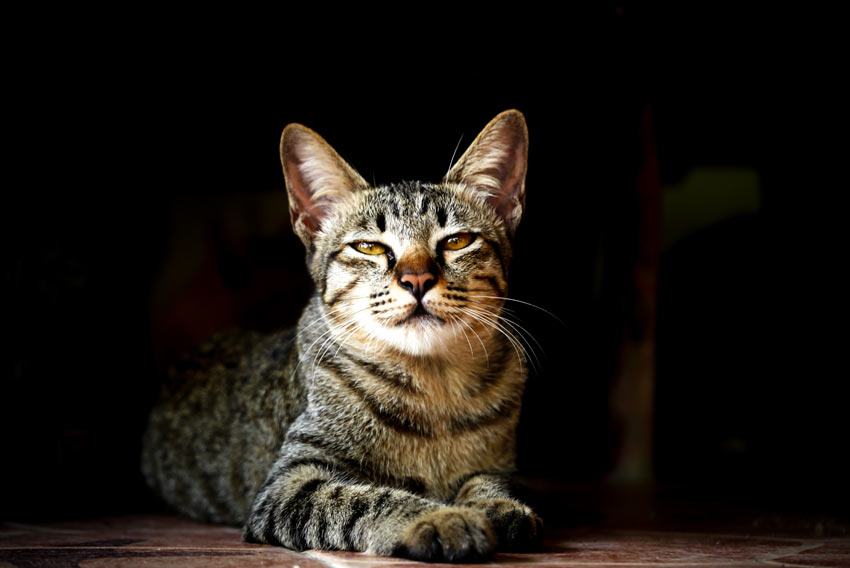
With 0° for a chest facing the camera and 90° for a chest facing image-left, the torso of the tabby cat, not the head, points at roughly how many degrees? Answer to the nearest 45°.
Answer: approximately 315°
